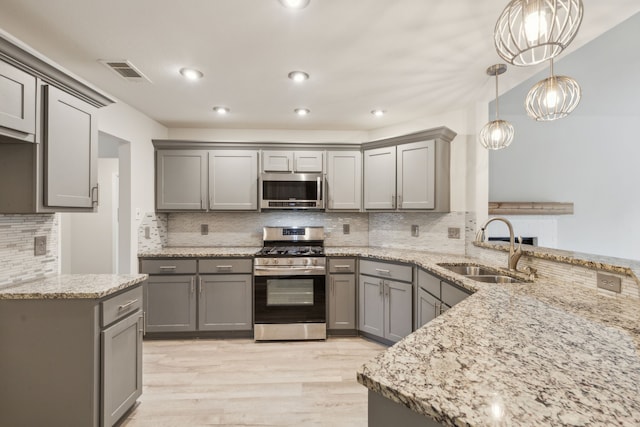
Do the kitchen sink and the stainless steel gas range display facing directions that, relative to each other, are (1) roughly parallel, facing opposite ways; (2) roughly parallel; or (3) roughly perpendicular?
roughly perpendicular

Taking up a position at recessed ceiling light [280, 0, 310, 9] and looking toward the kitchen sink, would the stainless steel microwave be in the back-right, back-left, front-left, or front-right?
front-left

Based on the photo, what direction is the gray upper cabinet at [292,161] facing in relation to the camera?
toward the camera

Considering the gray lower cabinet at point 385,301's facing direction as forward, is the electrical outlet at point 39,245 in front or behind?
in front

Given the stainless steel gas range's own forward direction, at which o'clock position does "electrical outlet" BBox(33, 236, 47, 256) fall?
The electrical outlet is roughly at 2 o'clock from the stainless steel gas range.

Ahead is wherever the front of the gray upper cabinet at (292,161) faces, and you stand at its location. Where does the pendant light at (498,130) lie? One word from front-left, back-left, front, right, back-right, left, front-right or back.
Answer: front-left

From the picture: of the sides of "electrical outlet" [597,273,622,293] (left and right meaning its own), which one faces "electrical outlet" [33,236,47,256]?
front

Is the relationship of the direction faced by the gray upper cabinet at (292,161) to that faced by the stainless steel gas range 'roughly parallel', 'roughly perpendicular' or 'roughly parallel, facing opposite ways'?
roughly parallel

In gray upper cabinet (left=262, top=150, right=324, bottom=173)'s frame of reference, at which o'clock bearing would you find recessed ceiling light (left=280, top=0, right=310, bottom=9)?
The recessed ceiling light is roughly at 12 o'clock from the gray upper cabinet.

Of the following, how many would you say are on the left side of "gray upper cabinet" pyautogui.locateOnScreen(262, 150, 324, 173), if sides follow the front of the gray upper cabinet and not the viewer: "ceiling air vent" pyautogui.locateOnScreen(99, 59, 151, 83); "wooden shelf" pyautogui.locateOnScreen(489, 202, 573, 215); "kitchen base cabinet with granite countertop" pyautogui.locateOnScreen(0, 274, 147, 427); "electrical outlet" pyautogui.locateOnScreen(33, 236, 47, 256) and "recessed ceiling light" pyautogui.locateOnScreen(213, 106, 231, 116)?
1

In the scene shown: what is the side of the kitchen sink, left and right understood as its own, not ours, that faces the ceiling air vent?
front

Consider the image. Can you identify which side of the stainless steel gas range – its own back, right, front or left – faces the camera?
front

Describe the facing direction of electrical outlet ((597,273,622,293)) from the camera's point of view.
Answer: facing the viewer and to the left of the viewer
